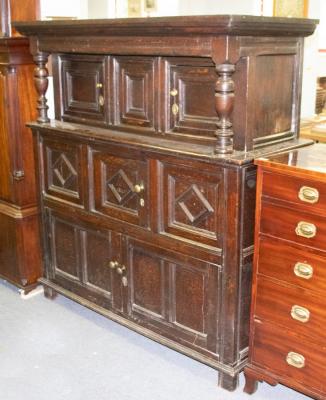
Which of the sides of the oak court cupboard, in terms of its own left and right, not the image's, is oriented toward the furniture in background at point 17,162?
right

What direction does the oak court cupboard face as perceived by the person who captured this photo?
facing the viewer and to the left of the viewer

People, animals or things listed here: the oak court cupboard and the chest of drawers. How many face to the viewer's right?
0

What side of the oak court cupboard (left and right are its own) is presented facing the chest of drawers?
left

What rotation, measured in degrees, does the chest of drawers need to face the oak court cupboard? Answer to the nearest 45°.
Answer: approximately 90° to its right
